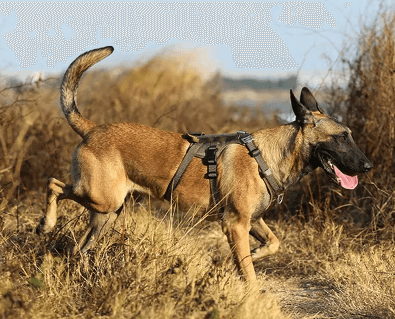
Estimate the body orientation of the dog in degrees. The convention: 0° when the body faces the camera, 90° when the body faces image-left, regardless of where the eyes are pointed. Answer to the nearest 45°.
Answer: approximately 270°
